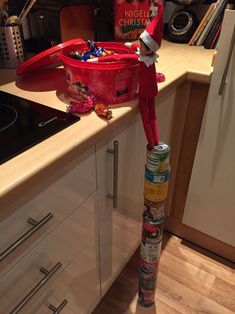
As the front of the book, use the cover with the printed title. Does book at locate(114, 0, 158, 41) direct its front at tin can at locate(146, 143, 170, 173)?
yes

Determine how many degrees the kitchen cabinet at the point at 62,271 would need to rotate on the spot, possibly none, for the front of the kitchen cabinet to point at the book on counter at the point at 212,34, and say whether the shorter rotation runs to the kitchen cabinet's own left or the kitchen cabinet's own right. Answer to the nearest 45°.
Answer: approximately 90° to the kitchen cabinet's own left

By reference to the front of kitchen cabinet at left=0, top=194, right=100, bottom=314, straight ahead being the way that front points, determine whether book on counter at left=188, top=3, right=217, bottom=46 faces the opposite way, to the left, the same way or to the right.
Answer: to the right

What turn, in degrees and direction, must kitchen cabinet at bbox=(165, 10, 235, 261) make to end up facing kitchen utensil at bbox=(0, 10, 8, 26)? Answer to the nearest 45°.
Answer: approximately 45° to its right

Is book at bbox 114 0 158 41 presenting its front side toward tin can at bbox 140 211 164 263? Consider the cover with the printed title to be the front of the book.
yes

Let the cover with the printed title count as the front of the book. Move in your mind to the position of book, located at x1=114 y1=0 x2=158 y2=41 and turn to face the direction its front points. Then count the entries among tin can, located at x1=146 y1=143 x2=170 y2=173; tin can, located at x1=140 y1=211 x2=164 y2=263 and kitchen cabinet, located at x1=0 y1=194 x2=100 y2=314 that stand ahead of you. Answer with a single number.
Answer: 3

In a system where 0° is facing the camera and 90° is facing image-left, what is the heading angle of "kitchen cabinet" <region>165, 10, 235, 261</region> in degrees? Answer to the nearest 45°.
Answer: approximately 45°
